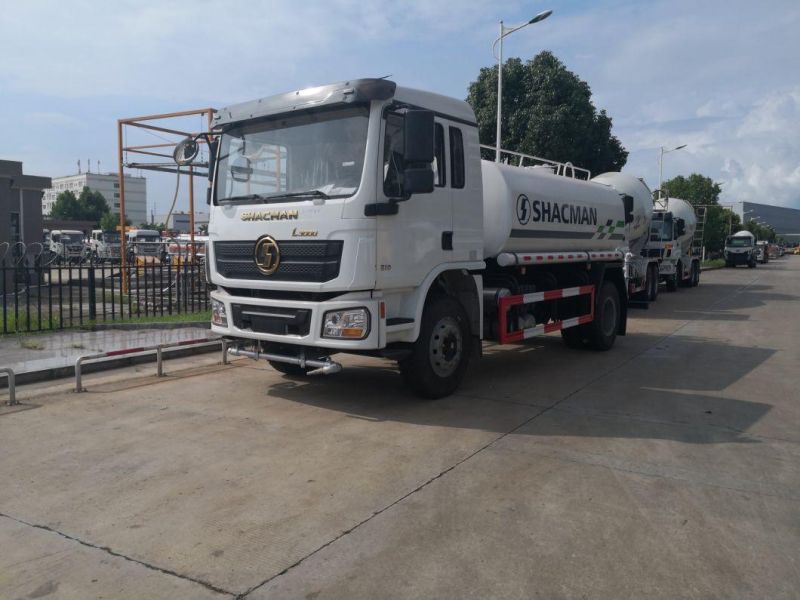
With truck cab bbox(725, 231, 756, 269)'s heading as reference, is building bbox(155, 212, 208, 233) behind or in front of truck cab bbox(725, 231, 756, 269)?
in front

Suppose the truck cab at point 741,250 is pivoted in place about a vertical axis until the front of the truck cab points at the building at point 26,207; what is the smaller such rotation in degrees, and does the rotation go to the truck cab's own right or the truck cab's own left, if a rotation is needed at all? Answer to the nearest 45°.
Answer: approximately 45° to the truck cab's own right

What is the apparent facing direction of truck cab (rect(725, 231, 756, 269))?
toward the camera

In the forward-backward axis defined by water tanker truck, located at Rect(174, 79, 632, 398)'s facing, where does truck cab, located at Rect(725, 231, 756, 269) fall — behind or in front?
behind

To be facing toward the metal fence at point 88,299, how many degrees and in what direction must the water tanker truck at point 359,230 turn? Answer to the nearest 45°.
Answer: approximately 90° to its right

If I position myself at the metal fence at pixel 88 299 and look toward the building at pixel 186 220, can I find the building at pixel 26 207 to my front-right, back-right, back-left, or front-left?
front-left

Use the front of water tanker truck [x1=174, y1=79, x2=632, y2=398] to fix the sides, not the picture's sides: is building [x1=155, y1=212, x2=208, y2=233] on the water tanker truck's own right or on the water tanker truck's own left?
on the water tanker truck's own right

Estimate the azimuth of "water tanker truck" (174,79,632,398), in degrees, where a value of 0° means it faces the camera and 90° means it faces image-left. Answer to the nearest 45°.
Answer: approximately 45°

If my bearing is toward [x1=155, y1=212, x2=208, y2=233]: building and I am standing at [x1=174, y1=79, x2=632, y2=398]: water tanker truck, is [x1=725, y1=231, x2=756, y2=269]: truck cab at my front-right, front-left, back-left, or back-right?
front-right

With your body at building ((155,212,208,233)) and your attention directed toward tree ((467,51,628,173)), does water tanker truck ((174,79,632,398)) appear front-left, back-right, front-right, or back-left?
front-right

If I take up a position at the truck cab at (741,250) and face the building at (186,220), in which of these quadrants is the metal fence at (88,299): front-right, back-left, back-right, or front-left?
front-left

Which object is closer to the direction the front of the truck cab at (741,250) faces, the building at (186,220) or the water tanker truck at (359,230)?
the water tanker truck
